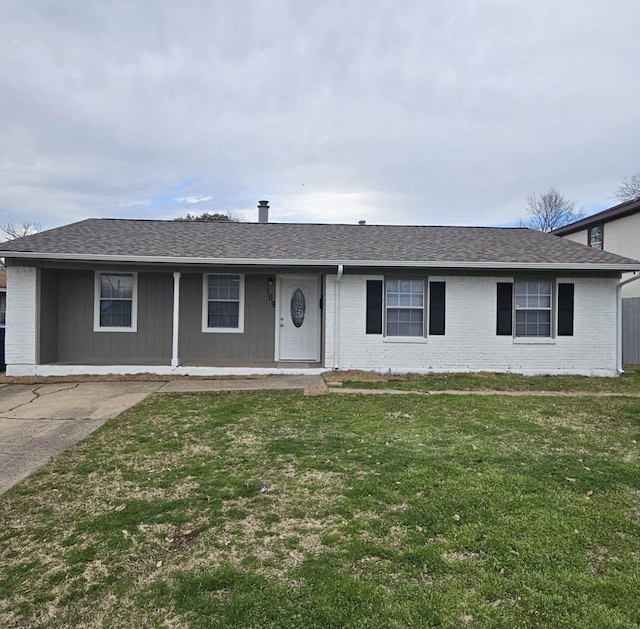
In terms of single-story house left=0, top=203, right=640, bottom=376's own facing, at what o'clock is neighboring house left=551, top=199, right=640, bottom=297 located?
neighboring house left=551, top=199, right=640, bottom=297 is roughly at 8 o'clock from single-story house left=0, top=203, right=640, bottom=376.

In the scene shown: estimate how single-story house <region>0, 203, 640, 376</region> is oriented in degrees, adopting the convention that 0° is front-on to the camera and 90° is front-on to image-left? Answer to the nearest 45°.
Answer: approximately 0°

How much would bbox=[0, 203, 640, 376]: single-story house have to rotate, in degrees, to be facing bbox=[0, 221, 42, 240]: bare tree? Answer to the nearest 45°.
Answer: approximately 135° to its right

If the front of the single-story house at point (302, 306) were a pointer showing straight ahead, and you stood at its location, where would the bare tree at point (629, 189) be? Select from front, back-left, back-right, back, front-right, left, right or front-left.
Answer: back-left

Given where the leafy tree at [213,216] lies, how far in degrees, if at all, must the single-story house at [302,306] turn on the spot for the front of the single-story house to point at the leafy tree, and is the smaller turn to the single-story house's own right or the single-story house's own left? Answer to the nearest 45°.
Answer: approximately 180°

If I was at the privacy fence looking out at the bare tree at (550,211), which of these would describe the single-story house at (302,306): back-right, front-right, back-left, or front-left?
back-left

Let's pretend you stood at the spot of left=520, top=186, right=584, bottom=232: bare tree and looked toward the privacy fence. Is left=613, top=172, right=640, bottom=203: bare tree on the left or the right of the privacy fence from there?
left

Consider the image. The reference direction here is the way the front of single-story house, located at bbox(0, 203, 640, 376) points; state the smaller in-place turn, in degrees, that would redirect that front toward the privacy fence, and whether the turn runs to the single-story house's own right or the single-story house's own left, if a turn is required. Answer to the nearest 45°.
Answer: approximately 90° to the single-story house's own left

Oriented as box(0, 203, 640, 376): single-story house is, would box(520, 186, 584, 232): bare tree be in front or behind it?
behind
